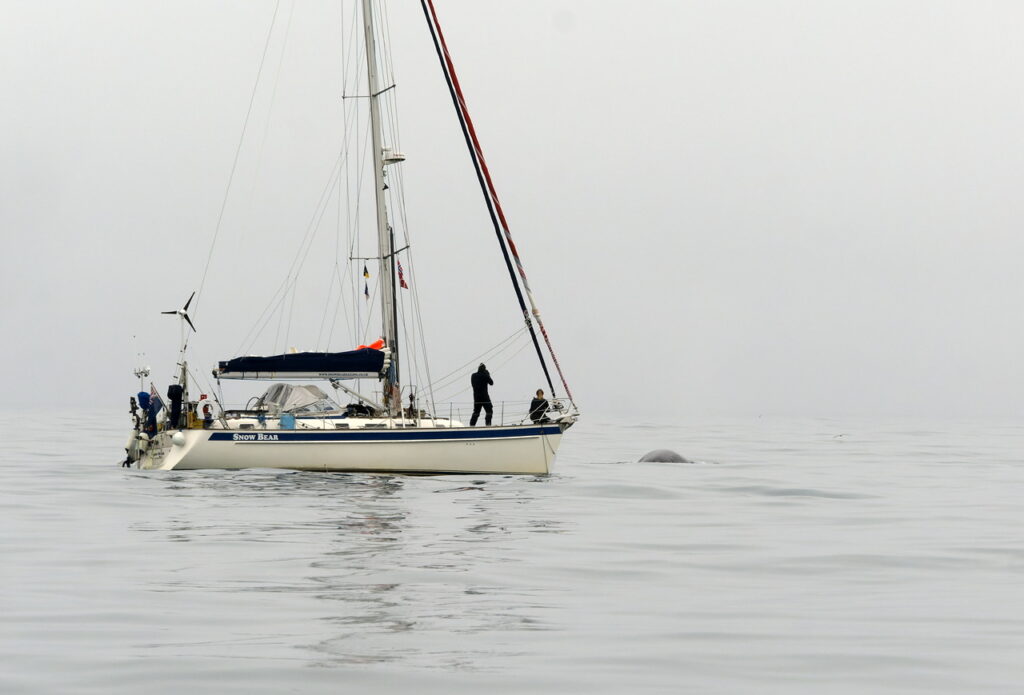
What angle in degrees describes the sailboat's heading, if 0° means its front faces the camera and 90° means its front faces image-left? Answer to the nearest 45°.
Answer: approximately 270°
